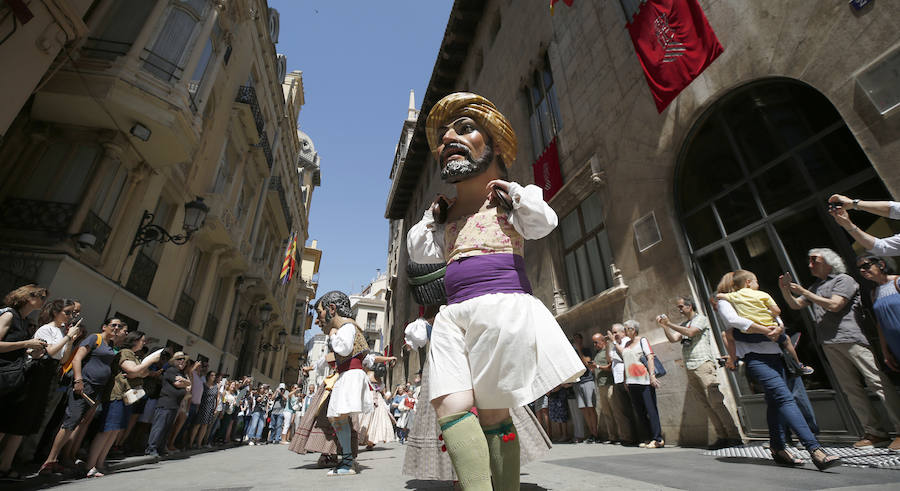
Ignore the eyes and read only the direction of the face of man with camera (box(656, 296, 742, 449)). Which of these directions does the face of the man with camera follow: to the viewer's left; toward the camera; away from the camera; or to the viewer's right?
to the viewer's left

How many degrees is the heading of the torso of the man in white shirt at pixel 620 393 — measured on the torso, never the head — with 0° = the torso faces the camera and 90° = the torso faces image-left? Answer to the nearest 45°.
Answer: approximately 90°

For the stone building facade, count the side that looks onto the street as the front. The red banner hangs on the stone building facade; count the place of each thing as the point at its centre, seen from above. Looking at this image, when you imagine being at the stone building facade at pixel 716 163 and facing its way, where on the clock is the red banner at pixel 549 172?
The red banner is roughly at 3 o'clock from the stone building facade.

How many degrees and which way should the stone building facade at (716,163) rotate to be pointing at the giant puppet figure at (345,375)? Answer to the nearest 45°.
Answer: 0° — it already faces it

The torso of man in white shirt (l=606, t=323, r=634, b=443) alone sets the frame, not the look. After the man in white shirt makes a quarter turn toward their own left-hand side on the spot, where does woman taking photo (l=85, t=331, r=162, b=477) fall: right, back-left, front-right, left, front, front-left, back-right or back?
front-right

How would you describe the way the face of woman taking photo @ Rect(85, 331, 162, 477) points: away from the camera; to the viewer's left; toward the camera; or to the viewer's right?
to the viewer's right

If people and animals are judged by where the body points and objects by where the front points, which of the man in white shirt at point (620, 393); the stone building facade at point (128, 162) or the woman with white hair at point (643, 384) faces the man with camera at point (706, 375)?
the stone building facade

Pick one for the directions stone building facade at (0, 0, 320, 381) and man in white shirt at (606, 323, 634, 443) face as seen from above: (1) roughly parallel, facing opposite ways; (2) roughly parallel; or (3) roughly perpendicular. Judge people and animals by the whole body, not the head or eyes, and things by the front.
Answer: roughly parallel, facing opposite ways

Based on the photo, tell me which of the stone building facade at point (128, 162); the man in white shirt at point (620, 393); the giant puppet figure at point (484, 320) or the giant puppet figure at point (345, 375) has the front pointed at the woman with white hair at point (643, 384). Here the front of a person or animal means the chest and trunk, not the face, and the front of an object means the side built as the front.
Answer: the stone building facade

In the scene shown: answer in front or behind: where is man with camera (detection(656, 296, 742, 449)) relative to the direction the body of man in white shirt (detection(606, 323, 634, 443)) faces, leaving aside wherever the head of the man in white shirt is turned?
behind

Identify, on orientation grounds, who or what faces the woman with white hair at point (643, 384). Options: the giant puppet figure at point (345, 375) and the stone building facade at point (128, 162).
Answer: the stone building facade

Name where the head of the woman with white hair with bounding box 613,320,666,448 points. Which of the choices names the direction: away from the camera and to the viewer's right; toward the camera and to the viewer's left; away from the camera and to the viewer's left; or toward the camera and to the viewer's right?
toward the camera and to the viewer's left

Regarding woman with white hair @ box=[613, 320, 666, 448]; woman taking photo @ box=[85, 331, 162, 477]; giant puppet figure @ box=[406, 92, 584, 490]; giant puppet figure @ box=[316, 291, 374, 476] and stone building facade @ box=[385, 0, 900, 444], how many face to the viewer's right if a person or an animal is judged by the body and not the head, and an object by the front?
1

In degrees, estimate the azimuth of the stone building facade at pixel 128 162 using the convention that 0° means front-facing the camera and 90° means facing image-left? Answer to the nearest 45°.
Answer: approximately 315°

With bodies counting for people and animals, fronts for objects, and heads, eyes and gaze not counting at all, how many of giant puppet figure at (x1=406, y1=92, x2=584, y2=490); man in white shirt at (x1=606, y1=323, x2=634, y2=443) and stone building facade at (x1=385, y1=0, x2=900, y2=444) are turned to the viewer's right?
0

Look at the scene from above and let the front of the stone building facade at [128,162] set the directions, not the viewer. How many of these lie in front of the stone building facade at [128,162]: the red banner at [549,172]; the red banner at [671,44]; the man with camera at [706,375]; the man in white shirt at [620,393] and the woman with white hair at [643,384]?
5

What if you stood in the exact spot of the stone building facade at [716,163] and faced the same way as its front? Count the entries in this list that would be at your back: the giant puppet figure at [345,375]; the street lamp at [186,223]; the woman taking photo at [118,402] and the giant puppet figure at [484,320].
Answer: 0
